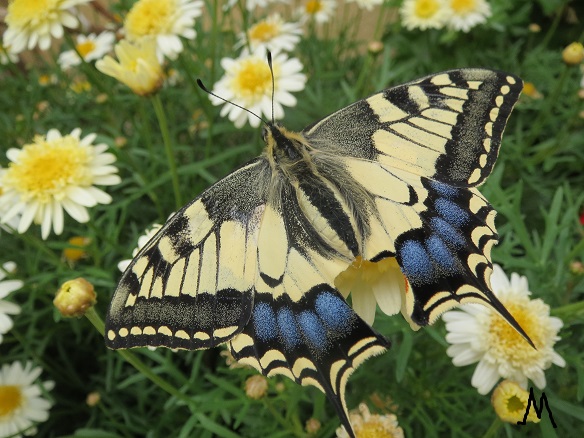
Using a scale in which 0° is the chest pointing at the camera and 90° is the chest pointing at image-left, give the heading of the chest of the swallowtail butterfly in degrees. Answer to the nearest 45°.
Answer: approximately 135°

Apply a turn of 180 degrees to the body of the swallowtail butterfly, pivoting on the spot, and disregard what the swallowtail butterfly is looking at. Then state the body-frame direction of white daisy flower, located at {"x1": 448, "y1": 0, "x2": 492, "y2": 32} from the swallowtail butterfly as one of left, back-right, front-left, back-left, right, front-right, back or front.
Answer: left

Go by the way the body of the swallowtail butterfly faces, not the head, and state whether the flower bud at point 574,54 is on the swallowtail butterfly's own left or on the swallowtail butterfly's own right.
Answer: on the swallowtail butterfly's own right

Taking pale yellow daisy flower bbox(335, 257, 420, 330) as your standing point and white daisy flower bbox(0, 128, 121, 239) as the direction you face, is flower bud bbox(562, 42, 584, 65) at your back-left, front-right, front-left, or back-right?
back-right

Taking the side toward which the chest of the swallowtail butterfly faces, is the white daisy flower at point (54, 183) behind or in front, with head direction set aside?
in front

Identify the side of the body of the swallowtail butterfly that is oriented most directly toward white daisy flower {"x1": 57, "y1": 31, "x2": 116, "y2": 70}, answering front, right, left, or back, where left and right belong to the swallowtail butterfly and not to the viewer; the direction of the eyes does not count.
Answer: front
